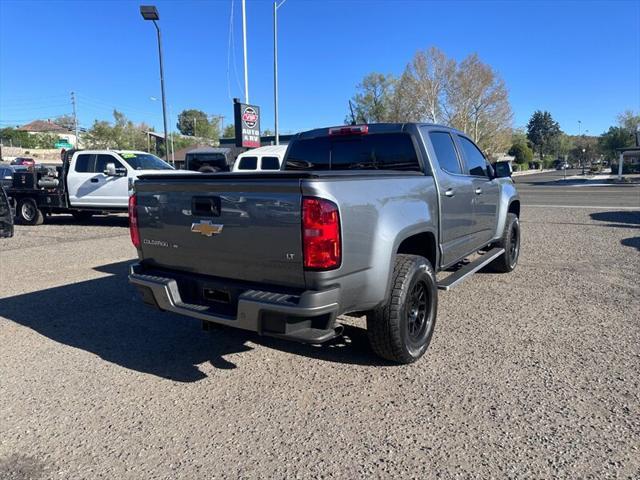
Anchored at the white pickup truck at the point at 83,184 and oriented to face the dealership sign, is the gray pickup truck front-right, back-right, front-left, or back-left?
back-right

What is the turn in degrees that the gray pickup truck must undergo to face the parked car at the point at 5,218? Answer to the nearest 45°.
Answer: approximately 90° to its left

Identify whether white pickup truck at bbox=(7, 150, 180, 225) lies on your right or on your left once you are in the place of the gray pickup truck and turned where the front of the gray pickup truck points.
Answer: on your left

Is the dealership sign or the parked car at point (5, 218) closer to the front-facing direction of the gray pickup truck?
the dealership sign

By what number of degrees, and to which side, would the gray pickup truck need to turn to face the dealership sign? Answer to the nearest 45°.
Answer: approximately 45° to its left

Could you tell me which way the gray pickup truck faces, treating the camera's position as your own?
facing away from the viewer and to the right of the viewer
